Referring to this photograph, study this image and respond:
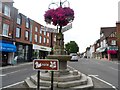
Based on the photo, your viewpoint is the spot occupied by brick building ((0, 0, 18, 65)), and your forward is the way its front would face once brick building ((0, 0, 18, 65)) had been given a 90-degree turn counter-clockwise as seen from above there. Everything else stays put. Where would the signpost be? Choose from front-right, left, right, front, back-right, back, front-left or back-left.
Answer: back-right

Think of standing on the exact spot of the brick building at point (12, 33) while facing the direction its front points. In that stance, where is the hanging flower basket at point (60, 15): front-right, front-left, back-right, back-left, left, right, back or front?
front-right

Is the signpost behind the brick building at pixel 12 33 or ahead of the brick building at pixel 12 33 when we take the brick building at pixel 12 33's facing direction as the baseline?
ahead

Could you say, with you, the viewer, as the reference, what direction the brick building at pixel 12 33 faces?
facing the viewer and to the right of the viewer
